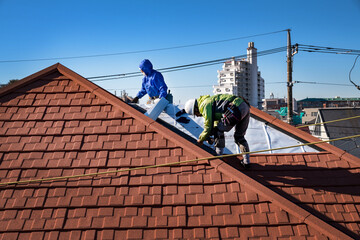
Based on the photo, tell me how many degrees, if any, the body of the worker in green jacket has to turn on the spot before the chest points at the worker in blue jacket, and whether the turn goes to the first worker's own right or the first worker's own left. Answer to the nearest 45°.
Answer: approximately 45° to the first worker's own right

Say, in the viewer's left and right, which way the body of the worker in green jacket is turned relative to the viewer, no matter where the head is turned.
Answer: facing to the left of the viewer

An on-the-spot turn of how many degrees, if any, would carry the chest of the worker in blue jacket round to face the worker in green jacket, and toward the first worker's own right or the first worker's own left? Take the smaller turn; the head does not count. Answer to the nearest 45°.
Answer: approximately 45° to the first worker's own left

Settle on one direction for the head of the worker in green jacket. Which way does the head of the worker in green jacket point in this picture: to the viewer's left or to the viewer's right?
to the viewer's left
